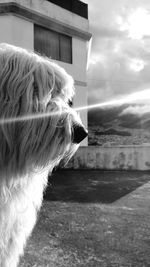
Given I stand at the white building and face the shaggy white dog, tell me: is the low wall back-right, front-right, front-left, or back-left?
front-left

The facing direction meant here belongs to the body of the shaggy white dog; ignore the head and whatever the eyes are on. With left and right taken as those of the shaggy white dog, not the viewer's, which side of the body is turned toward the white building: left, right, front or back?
left

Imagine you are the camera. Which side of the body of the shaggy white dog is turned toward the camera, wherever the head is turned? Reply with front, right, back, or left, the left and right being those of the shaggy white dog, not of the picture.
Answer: right
